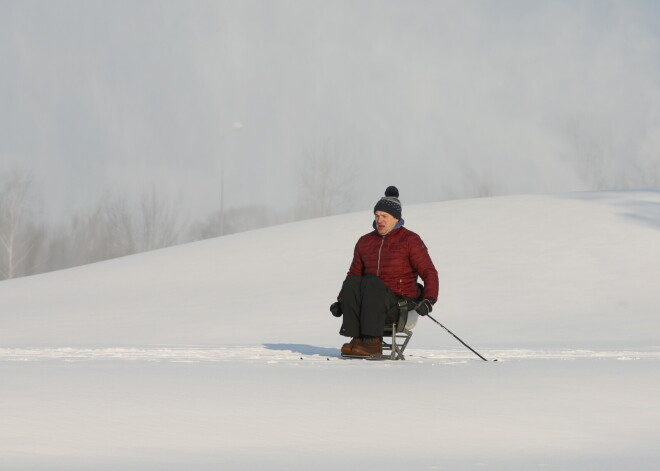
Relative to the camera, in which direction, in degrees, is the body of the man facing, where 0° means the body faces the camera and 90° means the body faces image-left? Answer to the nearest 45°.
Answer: approximately 45°

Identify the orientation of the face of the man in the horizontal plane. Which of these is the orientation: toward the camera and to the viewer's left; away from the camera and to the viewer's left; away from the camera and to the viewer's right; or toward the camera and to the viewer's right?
toward the camera and to the viewer's left
